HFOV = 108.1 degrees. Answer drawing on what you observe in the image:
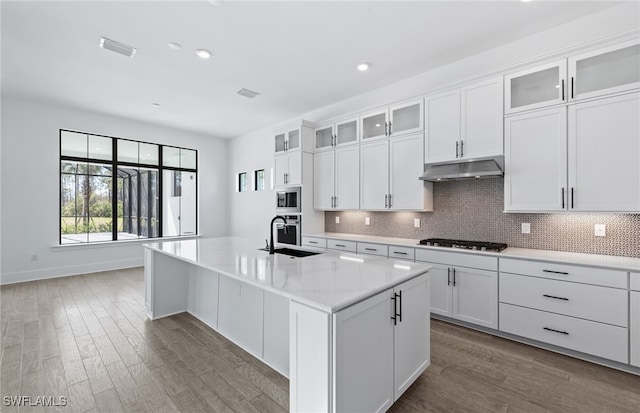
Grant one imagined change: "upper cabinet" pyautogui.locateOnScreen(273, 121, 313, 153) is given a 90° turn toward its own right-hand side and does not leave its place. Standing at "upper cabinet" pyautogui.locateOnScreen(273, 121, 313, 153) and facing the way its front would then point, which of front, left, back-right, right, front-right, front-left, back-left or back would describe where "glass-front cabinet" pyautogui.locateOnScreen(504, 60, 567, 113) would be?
back

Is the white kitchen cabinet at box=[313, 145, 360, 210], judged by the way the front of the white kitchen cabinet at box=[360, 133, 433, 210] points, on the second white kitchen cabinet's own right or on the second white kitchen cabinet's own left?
on the second white kitchen cabinet's own right

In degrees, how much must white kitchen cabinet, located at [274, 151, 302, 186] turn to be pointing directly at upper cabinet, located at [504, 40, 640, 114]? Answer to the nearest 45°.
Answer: approximately 90° to its left

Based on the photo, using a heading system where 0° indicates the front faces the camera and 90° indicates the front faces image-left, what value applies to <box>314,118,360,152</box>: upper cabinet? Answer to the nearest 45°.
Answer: approximately 45°

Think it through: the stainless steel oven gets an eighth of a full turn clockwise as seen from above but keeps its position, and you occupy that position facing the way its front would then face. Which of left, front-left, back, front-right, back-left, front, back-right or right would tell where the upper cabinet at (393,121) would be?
back-left

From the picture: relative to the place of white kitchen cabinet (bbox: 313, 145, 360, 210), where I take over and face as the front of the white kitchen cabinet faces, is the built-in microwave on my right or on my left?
on my right

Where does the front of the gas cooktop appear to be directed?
toward the camera

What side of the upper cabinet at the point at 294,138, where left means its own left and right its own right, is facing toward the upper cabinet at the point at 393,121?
left

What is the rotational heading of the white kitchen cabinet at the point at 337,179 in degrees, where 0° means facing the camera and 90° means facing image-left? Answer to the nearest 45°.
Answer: approximately 45°

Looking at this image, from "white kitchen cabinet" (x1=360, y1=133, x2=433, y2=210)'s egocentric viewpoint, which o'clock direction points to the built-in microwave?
The built-in microwave is roughly at 2 o'clock from the white kitchen cabinet.

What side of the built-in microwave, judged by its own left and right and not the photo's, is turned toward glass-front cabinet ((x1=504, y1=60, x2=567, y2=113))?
left

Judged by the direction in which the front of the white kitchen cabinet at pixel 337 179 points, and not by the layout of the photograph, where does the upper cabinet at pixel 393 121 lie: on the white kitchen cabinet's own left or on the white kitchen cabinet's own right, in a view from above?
on the white kitchen cabinet's own left

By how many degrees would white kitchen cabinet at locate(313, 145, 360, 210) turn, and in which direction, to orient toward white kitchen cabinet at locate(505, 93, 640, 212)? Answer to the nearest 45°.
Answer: approximately 90° to its left

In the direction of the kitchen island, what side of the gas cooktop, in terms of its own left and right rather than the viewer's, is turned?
front

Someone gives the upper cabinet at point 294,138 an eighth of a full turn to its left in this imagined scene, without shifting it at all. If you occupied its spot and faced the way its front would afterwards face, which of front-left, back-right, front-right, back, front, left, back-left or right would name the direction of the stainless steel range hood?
front-left
